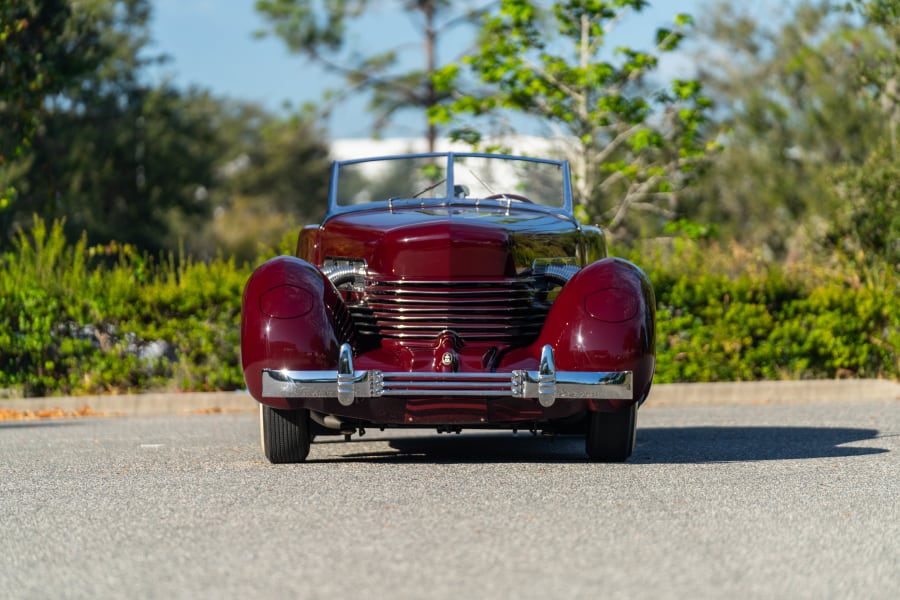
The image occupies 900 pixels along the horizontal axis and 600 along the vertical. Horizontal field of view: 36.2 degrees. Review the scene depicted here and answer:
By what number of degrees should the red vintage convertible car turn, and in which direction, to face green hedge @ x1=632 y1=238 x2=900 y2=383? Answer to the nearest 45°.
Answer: approximately 135° to its left

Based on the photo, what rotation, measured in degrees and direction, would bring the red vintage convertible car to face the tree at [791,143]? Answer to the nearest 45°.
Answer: approximately 180°

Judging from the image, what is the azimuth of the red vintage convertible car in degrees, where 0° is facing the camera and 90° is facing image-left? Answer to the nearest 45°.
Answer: approximately 0°

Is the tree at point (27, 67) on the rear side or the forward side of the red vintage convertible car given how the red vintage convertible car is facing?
on the rear side

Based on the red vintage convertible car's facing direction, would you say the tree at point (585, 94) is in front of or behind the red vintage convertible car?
behind

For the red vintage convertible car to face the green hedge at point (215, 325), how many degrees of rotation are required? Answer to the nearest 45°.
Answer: approximately 180°
